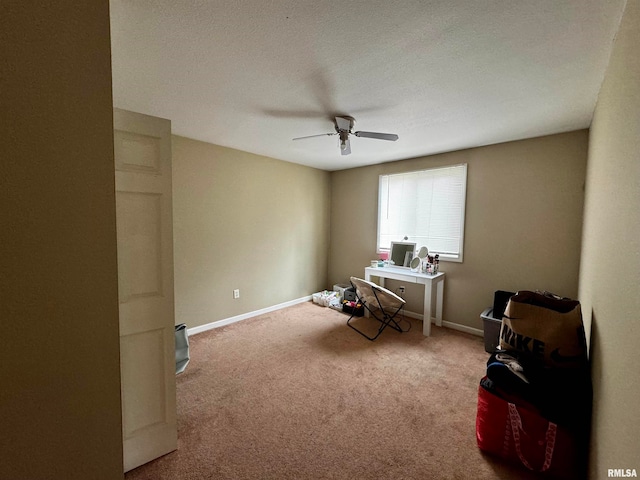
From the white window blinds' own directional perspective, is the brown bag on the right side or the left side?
on its left

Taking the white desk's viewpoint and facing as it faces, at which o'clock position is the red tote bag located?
The red tote bag is roughly at 10 o'clock from the white desk.

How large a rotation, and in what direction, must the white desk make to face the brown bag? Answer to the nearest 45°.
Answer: approximately 45° to its left

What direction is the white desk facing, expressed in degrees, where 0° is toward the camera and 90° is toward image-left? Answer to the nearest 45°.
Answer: approximately 45°

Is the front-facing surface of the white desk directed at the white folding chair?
yes

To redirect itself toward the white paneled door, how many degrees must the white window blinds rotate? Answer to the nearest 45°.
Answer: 0° — it already faces it

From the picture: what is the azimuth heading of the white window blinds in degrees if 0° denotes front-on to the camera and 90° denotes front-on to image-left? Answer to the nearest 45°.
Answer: approximately 45°

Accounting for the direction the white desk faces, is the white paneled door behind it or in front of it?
in front
